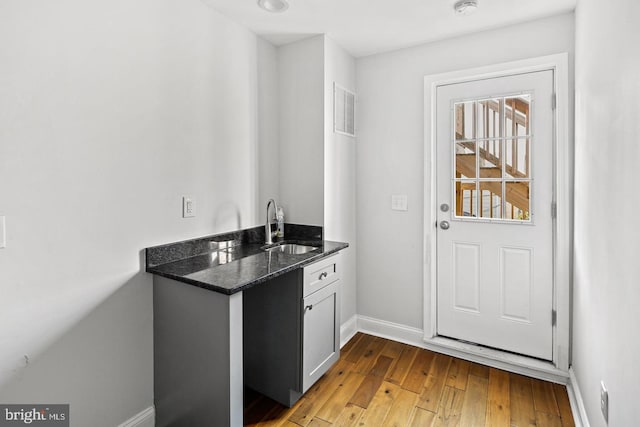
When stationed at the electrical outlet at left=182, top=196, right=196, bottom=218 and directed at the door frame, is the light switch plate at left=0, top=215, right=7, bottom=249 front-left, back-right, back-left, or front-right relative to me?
back-right

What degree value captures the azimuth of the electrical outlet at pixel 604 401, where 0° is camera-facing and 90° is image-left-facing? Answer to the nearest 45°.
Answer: approximately 90°

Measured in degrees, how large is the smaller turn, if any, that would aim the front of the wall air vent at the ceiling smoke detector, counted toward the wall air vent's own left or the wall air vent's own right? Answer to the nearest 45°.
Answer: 0° — it already faces it

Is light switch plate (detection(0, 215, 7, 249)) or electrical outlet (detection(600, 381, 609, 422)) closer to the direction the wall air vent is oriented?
the electrical outlet

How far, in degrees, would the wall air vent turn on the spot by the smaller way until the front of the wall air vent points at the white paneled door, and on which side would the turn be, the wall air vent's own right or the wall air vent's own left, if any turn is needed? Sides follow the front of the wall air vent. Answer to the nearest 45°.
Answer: approximately 45° to the wall air vent's own left

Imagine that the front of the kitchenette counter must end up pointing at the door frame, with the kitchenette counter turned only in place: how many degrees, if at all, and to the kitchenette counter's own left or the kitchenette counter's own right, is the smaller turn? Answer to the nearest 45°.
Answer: approximately 45° to the kitchenette counter's own left

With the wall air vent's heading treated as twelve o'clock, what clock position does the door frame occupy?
The door frame is roughly at 11 o'clock from the wall air vent.

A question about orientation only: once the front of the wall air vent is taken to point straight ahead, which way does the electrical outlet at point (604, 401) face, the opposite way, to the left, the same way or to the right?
the opposite way

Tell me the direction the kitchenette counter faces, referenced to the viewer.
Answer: facing the viewer and to the right of the viewer

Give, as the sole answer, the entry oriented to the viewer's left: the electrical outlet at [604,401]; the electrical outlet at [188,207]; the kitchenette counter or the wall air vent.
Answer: the electrical outlet at [604,401]

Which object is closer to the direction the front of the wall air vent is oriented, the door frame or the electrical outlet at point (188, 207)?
the door frame

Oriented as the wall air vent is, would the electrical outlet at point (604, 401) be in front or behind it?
in front

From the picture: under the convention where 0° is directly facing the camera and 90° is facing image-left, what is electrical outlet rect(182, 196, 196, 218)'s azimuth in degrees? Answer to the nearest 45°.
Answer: approximately 315°

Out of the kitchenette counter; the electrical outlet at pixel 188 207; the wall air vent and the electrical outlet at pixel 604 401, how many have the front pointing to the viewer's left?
1

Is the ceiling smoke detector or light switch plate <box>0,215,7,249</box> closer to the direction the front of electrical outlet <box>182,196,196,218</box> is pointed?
the ceiling smoke detector

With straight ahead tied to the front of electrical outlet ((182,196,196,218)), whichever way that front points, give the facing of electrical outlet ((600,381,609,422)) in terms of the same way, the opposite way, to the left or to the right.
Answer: the opposite way

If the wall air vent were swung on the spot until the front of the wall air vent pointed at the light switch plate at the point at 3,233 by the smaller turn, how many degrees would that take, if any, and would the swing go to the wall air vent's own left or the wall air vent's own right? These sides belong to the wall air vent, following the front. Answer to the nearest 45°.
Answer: approximately 90° to the wall air vent's own right
